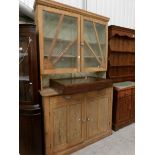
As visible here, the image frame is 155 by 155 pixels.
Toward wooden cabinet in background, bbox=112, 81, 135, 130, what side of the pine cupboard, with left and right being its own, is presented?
left

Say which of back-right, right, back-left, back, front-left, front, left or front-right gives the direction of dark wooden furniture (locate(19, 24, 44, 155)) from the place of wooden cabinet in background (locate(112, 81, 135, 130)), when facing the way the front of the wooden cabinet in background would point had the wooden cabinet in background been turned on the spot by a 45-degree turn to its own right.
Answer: front-right

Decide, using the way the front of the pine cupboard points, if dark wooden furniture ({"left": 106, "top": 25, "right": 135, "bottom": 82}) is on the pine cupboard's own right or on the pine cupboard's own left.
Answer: on the pine cupboard's own left

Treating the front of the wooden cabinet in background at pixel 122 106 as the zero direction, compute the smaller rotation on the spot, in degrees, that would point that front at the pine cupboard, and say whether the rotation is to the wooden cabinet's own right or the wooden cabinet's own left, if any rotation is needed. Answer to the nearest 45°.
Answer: approximately 90° to the wooden cabinet's own right
